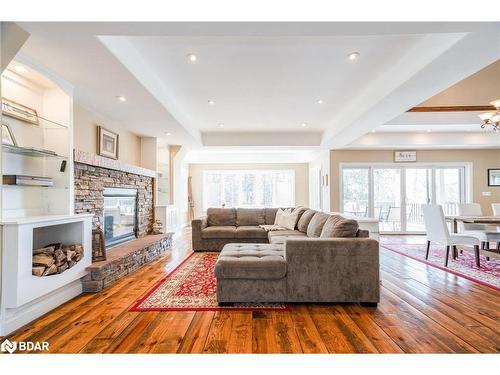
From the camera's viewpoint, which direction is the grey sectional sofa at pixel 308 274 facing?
to the viewer's left

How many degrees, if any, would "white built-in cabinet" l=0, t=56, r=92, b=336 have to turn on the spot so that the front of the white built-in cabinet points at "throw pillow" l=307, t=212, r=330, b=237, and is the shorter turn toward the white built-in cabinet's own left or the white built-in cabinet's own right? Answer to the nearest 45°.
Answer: approximately 45° to the white built-in cabinet's own left

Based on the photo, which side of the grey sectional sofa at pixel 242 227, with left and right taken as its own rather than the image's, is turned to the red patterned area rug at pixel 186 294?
front

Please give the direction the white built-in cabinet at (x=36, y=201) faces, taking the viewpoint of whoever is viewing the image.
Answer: facing the viewer and to the right of the viewer

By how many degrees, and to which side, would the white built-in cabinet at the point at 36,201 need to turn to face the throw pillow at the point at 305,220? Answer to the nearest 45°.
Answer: approximately 45° to its left

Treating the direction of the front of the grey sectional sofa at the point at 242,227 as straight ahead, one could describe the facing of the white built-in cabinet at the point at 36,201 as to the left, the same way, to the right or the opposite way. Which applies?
to the left

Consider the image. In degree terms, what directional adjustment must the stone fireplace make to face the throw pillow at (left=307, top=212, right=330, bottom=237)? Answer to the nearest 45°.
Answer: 0° — it already faces it

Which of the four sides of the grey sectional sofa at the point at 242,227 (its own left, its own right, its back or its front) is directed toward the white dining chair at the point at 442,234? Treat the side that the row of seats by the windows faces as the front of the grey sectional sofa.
left

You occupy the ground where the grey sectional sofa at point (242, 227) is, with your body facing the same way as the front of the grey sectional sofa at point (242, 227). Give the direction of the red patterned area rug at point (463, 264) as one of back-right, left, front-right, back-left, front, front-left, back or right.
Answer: left

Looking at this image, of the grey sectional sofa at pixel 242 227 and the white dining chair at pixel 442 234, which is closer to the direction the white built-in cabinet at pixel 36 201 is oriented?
the white dining chair

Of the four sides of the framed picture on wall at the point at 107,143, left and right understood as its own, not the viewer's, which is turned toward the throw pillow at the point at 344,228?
front

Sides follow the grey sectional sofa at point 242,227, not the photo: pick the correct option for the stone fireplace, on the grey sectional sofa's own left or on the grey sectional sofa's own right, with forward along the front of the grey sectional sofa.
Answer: on the grey sectional sofa's own right

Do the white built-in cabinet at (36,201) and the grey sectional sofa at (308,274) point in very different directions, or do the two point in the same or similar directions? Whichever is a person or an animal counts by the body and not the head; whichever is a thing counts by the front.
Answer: very different directions

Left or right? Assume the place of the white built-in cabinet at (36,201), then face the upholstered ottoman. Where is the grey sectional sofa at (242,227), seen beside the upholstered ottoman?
left

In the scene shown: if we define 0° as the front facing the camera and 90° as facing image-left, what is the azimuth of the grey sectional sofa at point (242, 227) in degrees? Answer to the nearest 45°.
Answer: approximately 0°

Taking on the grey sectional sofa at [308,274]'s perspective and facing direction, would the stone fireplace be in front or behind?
in front
